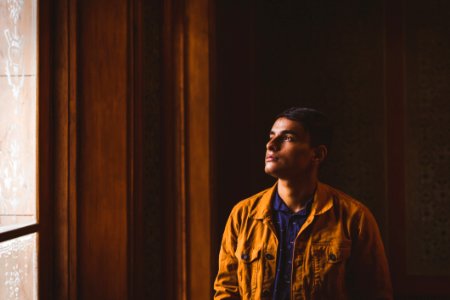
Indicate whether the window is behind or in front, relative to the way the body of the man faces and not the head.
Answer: in front

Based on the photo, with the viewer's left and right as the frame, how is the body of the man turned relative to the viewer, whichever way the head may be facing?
facing the viewer and to the left of the viewer
